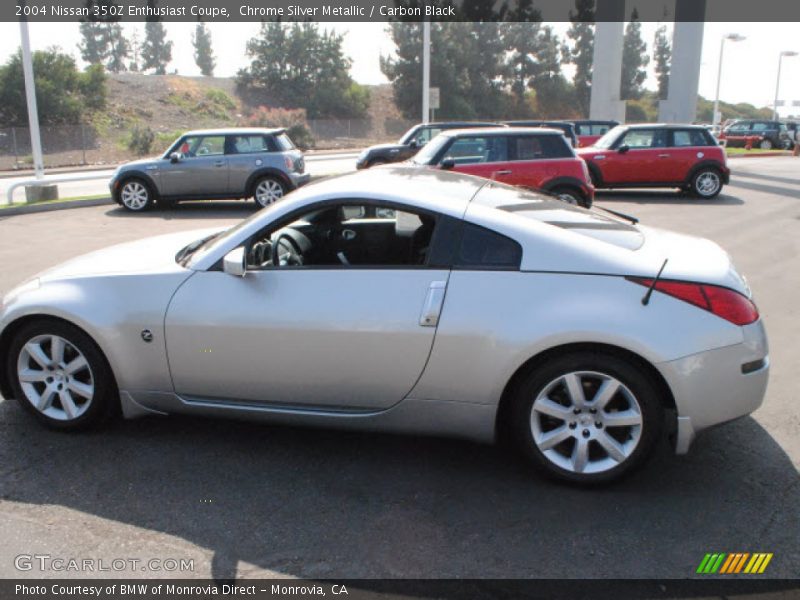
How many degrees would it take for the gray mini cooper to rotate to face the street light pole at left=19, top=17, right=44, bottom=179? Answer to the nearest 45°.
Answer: approximately 45° to its right

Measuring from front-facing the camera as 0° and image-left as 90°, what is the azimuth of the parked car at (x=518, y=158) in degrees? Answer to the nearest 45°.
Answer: approximately 90°

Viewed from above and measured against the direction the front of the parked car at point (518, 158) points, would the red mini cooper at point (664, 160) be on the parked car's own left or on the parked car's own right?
on the parked car's own right

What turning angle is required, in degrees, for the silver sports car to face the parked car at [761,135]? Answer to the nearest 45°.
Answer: approximately 135° to its right

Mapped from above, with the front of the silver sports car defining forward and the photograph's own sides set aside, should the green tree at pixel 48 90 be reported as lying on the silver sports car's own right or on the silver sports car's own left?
on the silver sports car's own right

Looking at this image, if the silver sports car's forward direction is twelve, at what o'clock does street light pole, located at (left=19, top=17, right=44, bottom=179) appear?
The street light pole is roughly at 2 o'clock from the silver sports car.

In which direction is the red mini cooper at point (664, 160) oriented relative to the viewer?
to the viewer's left

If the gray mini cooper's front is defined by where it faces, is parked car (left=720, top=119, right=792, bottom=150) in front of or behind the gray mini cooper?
behind

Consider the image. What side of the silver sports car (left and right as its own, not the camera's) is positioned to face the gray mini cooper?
right

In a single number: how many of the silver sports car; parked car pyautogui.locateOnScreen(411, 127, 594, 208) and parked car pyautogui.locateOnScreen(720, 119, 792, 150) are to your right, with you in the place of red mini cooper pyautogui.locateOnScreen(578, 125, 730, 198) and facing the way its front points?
1

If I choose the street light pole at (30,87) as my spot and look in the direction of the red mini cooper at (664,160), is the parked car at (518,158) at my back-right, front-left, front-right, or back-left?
front-right

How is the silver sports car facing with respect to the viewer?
to the viewer's left

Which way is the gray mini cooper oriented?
to the viewer's left

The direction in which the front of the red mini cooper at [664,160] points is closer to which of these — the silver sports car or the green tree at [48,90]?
the green tree

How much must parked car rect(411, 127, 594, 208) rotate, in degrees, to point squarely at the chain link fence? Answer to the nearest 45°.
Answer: approximately 45° to its right

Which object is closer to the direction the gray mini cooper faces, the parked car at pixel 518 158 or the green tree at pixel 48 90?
the green tree

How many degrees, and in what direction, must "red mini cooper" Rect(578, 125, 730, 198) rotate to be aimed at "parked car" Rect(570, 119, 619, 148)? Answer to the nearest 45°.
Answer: approximately 90° to its right
